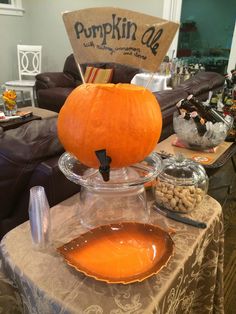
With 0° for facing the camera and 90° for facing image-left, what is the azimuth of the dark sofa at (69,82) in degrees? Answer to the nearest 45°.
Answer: approximately 45°

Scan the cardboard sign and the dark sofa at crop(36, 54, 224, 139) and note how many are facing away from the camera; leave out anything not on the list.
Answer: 0

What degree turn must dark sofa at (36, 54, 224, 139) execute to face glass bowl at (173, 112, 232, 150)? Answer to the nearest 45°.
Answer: approximately 90° to its left

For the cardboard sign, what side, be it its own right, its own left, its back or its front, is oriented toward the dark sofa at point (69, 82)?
back

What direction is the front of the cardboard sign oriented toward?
toward the camera
